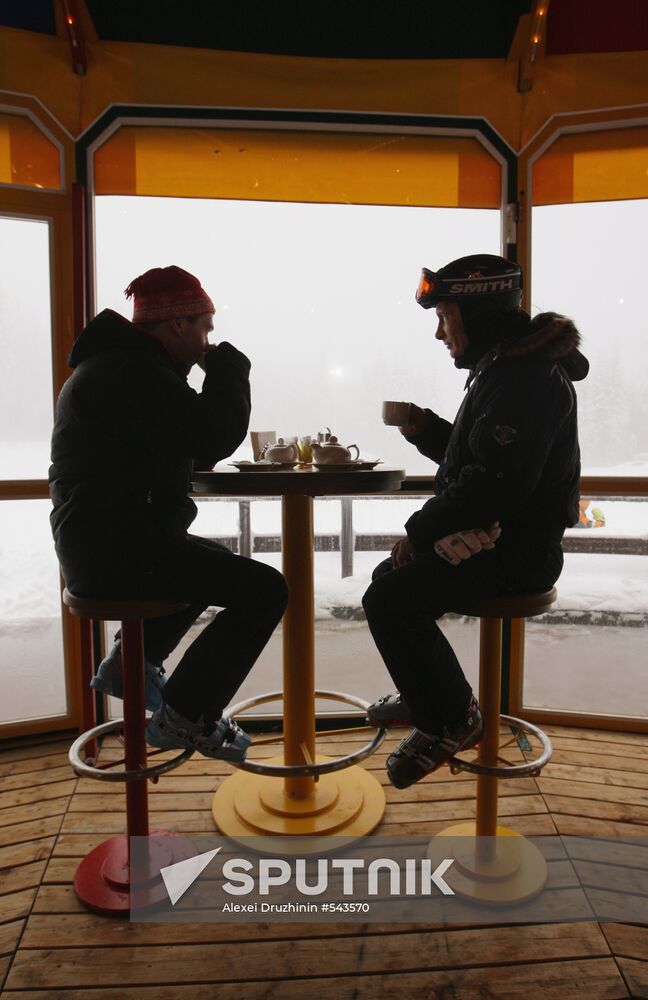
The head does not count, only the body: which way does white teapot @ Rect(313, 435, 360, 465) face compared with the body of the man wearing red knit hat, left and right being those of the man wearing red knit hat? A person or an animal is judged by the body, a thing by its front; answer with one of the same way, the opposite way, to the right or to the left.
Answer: the opposite way

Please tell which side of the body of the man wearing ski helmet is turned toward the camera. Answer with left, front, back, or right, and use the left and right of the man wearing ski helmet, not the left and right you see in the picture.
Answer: left

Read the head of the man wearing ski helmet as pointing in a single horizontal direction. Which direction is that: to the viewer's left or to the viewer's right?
to the viewer's left

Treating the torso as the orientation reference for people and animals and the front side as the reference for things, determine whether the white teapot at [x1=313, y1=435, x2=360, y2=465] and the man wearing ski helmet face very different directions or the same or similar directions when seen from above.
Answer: same or similar directions

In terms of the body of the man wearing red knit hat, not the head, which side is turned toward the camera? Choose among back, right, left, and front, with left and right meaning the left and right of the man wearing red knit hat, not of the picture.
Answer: right

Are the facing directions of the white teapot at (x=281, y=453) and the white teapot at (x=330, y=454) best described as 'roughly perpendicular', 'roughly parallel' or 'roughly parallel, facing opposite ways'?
roughly parallel, facing opposite ways

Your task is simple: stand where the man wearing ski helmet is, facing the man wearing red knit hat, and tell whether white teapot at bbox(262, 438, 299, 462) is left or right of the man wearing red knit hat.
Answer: right

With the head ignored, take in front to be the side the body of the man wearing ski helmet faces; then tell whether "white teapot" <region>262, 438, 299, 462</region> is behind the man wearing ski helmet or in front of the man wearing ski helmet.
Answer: in front

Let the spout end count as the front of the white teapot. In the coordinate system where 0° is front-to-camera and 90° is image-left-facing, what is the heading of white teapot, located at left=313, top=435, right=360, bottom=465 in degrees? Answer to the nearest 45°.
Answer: approximately 90°
